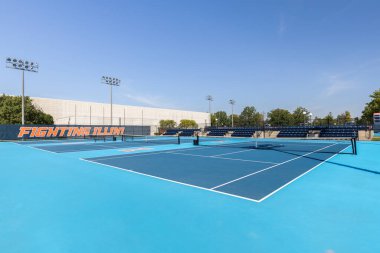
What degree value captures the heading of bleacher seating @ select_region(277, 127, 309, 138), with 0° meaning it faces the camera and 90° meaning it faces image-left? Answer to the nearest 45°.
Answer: approximately 0°

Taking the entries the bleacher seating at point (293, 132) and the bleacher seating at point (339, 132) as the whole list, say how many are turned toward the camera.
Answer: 2

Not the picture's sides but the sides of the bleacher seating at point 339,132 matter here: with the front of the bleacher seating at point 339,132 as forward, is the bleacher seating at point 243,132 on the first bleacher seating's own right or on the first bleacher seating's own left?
on the first bleacher seating's own right

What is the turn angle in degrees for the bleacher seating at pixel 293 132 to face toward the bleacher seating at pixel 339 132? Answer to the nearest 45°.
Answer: approximately 90° to its left

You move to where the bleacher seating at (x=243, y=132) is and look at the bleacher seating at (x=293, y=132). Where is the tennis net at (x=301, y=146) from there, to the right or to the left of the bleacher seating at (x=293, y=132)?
right

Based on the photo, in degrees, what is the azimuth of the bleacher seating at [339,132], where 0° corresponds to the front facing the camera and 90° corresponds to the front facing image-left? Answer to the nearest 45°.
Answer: approximately 0°

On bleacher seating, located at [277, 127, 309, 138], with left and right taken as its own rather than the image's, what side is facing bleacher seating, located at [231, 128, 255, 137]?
right

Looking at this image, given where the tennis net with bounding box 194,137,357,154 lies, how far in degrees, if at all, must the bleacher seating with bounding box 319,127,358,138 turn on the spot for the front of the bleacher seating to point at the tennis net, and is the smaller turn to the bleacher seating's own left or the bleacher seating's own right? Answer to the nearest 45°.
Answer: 0° — it already faces it

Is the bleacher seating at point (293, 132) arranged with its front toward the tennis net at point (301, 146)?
yes
